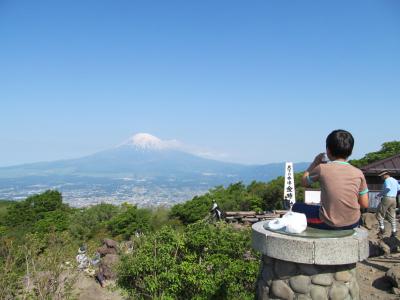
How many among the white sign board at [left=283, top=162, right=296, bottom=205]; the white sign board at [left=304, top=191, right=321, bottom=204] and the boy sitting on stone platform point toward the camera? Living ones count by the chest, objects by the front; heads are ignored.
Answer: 2

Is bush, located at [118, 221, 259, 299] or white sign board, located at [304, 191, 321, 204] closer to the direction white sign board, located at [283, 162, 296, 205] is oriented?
the bush

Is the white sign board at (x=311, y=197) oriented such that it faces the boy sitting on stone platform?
yes

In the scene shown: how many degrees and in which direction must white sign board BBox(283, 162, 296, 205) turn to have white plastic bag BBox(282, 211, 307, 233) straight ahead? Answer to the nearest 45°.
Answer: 0° — it already faces it

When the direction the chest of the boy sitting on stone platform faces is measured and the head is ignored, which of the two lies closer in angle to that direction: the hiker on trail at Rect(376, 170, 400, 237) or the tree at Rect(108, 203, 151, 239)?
the tree

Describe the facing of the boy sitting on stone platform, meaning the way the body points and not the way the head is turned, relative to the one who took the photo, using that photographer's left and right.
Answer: facing away from the viewer and to the left of the viewer

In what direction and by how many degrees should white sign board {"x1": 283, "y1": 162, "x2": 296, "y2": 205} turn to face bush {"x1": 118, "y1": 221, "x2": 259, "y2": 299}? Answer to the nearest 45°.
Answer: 0° — it already faces it

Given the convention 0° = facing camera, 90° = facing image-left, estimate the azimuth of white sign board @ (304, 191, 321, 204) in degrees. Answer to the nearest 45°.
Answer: approximately 0°

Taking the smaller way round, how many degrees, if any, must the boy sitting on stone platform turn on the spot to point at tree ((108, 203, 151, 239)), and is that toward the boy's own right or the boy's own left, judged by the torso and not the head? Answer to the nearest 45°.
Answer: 0° — they already face it

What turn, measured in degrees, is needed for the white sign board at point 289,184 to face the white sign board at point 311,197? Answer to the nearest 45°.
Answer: approximately 45° to its left

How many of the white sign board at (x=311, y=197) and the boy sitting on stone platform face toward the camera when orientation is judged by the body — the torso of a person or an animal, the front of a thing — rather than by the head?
1
